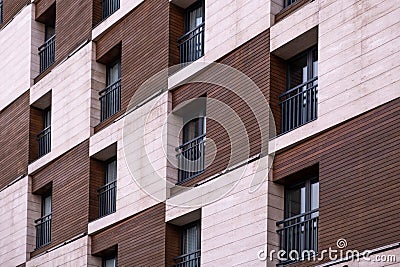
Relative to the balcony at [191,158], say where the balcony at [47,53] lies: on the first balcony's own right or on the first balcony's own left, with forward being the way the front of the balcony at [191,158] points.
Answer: on the first balcony's own right

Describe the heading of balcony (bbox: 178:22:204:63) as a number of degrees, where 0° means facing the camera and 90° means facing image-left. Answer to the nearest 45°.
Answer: approximately 45°

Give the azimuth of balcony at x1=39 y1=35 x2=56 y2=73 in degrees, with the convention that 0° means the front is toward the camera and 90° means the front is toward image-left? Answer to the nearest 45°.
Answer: approximately 45°

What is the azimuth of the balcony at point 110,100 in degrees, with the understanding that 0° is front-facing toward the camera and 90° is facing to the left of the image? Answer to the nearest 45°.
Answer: approximately 45°

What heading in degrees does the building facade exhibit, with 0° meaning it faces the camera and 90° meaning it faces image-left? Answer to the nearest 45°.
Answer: approximately 45°
